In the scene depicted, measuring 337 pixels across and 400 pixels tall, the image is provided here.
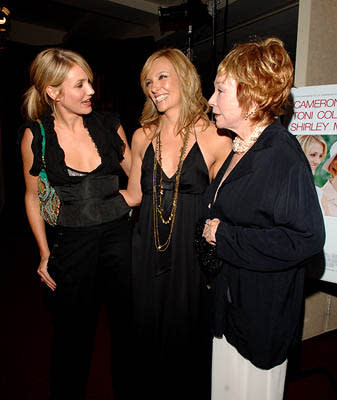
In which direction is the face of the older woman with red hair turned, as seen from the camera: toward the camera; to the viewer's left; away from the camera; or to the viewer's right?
to the viewer's left

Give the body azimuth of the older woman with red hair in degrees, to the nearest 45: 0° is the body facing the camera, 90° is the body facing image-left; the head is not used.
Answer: approximately 90°
